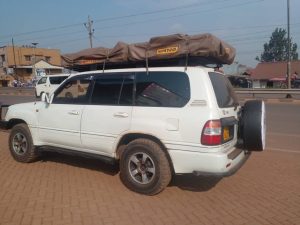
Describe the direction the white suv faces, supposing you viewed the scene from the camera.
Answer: facing away from the viewer and to the left of the viewer
